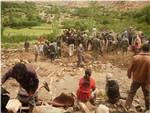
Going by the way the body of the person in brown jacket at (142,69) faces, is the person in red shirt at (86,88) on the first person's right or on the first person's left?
on the first person's left

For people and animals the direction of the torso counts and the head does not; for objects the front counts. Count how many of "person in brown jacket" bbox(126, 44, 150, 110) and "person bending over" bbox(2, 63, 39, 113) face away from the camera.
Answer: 1

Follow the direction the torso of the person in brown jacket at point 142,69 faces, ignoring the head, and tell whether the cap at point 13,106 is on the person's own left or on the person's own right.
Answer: on the person's own left

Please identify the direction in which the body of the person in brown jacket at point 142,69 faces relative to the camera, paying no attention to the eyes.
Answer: away from the camera

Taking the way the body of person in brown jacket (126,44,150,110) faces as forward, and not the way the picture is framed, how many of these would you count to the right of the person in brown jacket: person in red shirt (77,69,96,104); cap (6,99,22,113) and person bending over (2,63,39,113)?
0
